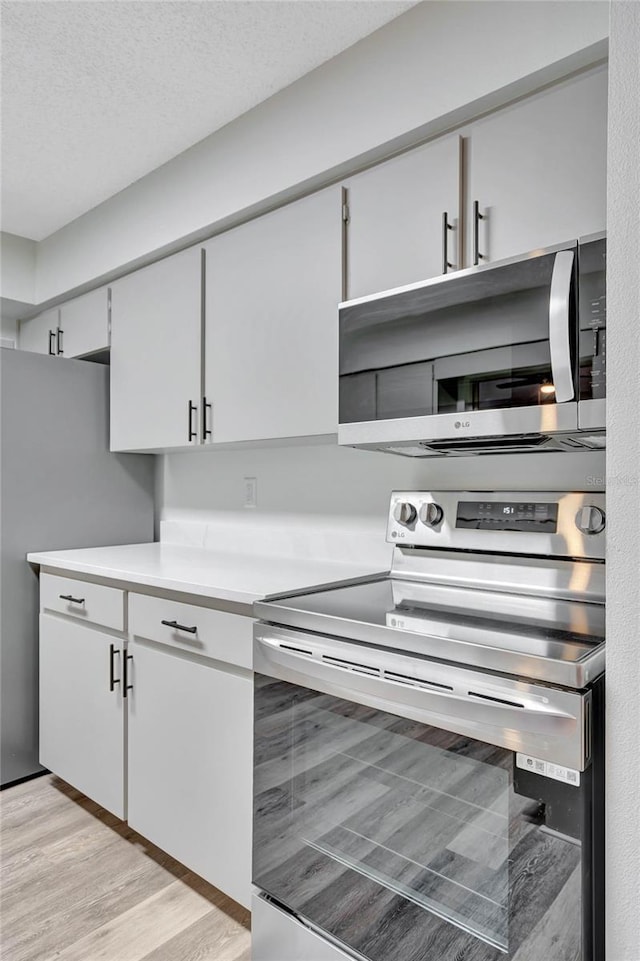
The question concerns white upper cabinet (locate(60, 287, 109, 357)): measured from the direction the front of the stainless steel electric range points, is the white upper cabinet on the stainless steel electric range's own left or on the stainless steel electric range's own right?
on the stainless steel electric range's own right

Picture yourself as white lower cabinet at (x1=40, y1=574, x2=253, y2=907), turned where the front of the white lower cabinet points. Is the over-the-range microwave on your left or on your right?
on your left
